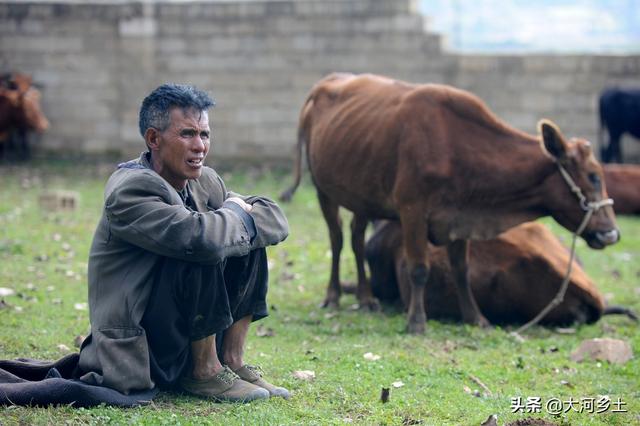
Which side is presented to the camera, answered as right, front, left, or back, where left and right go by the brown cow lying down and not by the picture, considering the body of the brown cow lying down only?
left

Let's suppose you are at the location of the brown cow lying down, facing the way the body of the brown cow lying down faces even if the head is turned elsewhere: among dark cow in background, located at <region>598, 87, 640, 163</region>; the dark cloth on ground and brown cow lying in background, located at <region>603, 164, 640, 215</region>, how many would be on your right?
2

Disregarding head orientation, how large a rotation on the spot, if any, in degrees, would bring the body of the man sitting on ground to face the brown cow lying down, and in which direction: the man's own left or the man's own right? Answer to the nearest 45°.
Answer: approximately 90° to the man's own left

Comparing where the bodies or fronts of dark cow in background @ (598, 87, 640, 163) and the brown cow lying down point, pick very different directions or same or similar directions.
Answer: very different directions

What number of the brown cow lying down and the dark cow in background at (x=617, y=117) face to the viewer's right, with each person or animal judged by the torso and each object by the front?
1
